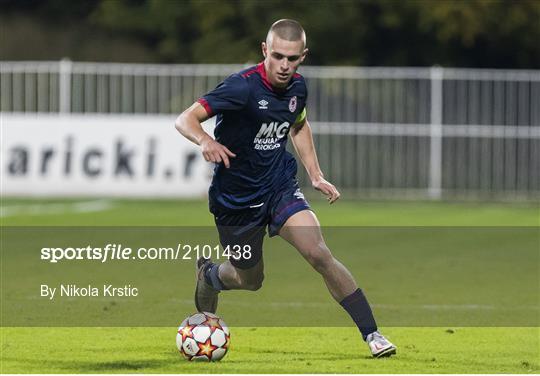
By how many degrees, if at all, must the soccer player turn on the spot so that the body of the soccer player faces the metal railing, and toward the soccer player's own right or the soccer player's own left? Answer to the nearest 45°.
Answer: approximately 135° to the soccer player's own left
